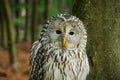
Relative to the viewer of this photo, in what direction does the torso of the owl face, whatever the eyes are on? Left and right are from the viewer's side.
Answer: facing the viewer and to the right of the viewer

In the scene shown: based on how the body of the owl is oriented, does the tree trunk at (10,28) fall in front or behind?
behind

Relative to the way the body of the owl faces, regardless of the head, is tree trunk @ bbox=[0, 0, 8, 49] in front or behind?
behind
